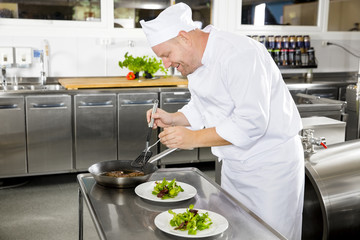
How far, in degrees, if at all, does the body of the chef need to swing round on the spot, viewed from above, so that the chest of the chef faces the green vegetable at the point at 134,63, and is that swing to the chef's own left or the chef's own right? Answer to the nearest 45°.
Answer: approximately 90° to the chef's own right

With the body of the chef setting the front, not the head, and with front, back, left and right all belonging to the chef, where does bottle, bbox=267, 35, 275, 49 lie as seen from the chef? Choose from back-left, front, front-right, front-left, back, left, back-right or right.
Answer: right

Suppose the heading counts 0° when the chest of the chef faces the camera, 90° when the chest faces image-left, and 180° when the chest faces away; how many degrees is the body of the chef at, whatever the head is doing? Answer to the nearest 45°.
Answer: approximately 90°

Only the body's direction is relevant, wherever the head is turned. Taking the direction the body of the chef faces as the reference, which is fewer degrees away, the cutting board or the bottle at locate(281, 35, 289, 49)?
the cutting board

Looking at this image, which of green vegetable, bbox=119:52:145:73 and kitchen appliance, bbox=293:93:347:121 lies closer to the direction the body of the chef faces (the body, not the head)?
the green vegetable

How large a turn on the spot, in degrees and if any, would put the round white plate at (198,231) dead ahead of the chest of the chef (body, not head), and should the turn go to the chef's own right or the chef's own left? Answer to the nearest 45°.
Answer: approximately 90° to the chef's own left

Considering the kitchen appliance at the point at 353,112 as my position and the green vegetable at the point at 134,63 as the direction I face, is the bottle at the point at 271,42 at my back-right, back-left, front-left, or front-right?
front-right

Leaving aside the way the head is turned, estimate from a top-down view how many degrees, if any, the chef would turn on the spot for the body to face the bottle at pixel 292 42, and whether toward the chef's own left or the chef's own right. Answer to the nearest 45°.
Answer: approximately 90° to the chef's own right

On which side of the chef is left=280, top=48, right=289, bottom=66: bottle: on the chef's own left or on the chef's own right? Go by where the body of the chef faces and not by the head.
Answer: on the chef's own right

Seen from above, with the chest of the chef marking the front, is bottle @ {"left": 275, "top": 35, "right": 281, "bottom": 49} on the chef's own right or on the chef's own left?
on the chef's own right

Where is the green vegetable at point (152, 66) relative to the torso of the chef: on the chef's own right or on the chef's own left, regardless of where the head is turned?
on the chef's own right

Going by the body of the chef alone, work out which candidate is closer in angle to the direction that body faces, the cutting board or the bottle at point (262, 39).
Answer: the cutting board

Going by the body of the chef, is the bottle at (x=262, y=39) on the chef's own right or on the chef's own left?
on the chef's own right

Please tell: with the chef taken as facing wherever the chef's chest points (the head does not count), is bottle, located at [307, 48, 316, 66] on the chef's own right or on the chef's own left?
on the chef's own right
